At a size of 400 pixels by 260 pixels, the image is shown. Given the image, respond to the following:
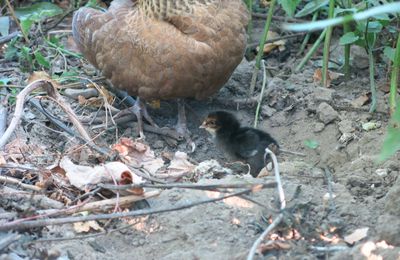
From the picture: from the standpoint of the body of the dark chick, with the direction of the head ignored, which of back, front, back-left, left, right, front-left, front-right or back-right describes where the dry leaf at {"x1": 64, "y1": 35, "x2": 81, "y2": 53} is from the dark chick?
front-right

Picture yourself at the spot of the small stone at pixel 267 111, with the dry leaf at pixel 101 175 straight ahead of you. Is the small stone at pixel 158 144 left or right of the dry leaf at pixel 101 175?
right

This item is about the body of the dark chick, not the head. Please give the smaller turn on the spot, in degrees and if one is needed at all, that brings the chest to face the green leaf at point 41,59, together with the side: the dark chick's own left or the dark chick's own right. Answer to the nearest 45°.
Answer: approximately 45° to the dark chick's own right

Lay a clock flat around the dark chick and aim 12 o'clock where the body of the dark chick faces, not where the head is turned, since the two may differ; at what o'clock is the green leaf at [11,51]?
The green leaf is roughly at 1 o'clock from the dark chick.

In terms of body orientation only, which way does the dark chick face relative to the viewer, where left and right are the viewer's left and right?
facing to the left of the viewer

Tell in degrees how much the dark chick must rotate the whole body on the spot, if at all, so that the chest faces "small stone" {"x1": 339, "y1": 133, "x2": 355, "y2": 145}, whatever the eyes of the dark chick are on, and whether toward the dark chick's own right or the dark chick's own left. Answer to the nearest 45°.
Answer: approximately 180°

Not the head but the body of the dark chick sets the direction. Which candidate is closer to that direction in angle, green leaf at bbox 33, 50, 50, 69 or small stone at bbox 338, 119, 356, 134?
the green leaf

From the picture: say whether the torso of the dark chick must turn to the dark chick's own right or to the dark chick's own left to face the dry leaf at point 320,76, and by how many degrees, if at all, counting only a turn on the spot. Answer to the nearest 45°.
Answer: approximately 135° to the dark chick's own right

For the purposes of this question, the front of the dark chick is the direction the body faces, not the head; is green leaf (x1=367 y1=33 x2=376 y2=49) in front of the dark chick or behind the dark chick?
behind

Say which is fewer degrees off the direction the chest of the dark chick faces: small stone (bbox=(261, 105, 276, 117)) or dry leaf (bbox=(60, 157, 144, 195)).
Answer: the dry leaf

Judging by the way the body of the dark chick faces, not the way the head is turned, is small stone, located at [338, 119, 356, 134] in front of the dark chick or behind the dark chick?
behind
